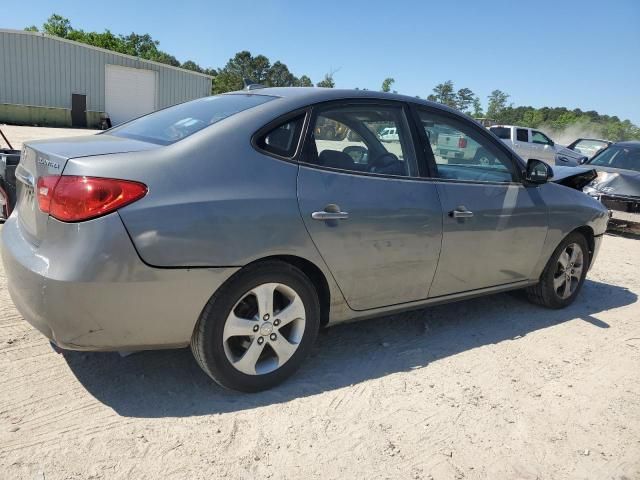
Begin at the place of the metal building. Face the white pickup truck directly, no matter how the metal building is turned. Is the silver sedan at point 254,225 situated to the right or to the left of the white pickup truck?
right

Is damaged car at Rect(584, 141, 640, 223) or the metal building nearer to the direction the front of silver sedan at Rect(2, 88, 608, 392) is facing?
the damaged car

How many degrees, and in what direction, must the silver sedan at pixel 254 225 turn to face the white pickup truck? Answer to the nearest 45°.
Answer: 0° — it already faces it

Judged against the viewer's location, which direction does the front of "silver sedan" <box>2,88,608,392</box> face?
facing away from the viewer and to the right of the viewer

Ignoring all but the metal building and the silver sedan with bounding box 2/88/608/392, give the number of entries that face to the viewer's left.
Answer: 0

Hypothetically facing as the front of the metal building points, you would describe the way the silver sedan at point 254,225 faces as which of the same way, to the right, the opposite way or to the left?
to the left

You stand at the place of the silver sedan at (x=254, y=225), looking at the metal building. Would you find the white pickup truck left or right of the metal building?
right
